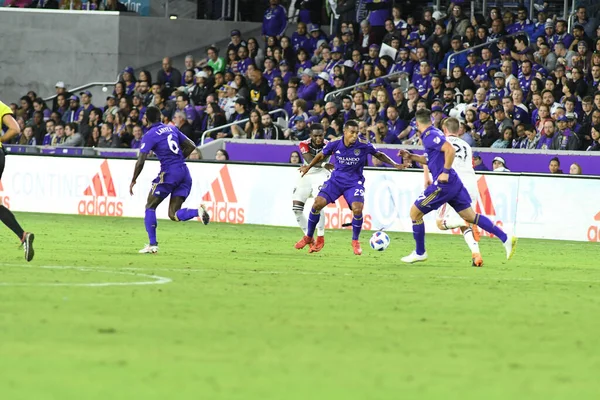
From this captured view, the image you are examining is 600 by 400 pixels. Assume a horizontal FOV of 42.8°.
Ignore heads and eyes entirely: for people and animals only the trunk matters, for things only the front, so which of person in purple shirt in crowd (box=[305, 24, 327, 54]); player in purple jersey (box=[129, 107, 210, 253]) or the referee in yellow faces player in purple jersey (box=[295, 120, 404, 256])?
the person in purple shirt in crowd

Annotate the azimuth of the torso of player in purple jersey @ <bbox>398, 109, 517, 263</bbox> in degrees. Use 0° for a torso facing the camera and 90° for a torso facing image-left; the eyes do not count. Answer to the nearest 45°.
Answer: approximately 90°

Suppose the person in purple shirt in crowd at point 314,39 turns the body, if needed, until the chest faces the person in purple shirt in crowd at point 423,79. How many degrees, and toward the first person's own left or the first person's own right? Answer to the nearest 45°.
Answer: approximately 45° to the first person's own left

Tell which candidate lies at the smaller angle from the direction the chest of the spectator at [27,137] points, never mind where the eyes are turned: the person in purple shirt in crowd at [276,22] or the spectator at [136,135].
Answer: the spectator

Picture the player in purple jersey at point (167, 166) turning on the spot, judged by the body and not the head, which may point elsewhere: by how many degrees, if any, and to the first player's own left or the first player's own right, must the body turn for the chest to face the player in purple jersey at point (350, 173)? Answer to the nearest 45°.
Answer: approximately 135° to the first player's own right

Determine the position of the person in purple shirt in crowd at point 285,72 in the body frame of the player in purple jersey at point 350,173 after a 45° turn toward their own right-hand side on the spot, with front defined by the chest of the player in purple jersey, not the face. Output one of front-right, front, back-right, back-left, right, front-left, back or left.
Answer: back-right

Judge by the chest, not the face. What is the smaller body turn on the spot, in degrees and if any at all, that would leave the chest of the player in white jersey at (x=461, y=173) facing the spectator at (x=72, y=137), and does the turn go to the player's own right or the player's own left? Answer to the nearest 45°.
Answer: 0° — they already face them

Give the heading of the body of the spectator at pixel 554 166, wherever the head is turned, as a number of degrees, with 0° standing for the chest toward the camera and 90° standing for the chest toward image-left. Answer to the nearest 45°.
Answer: approximately 0°

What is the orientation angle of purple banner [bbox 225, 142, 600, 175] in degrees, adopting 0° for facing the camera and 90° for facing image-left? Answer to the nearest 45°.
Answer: approximately 0°
